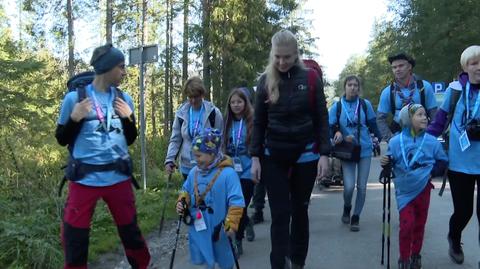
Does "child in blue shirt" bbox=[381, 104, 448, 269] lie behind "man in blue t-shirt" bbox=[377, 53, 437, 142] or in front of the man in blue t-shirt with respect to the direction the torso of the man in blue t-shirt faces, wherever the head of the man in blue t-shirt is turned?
in front

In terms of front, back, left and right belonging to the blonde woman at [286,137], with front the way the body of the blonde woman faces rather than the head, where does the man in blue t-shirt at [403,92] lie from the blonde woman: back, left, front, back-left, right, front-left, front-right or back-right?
back-left

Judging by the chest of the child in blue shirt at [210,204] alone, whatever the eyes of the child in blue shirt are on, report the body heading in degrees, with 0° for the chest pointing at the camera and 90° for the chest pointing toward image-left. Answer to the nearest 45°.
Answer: approximately 45°

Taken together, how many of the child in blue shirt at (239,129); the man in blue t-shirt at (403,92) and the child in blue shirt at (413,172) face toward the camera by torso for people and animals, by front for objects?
3

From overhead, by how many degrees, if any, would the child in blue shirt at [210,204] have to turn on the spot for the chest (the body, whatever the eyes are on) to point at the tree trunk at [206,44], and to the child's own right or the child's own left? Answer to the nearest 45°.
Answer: approximately 135° to the child's own right

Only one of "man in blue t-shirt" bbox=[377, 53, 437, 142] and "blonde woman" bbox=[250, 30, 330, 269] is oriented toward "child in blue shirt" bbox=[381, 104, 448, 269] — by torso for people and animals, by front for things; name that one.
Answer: the man in blue t-shirt

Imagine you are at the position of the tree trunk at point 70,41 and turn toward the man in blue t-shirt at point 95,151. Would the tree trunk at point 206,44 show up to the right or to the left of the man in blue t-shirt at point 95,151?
left

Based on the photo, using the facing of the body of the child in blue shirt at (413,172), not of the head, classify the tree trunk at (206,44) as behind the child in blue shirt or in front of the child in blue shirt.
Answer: behind
